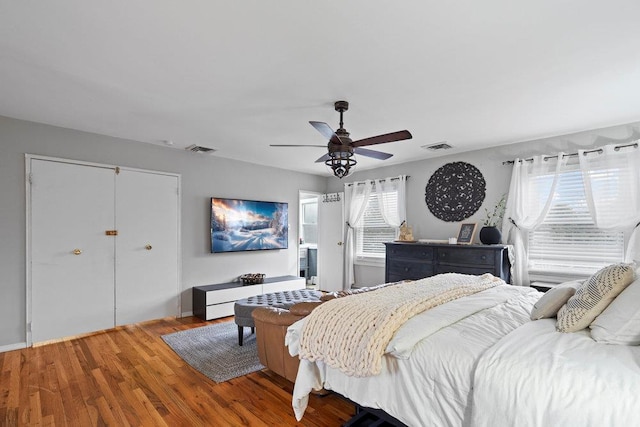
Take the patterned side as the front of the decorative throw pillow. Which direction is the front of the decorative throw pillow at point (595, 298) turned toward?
to the viewer's left

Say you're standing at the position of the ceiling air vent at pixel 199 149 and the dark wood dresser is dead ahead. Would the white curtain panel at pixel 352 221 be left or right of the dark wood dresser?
left

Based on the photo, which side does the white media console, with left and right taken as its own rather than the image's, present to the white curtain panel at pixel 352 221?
left

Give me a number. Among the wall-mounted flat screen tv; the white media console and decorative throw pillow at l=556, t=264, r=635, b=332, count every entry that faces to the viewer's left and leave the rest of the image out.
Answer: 1

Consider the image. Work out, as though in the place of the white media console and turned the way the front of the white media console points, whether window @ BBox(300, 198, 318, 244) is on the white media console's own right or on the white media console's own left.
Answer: on the white media console's own left
